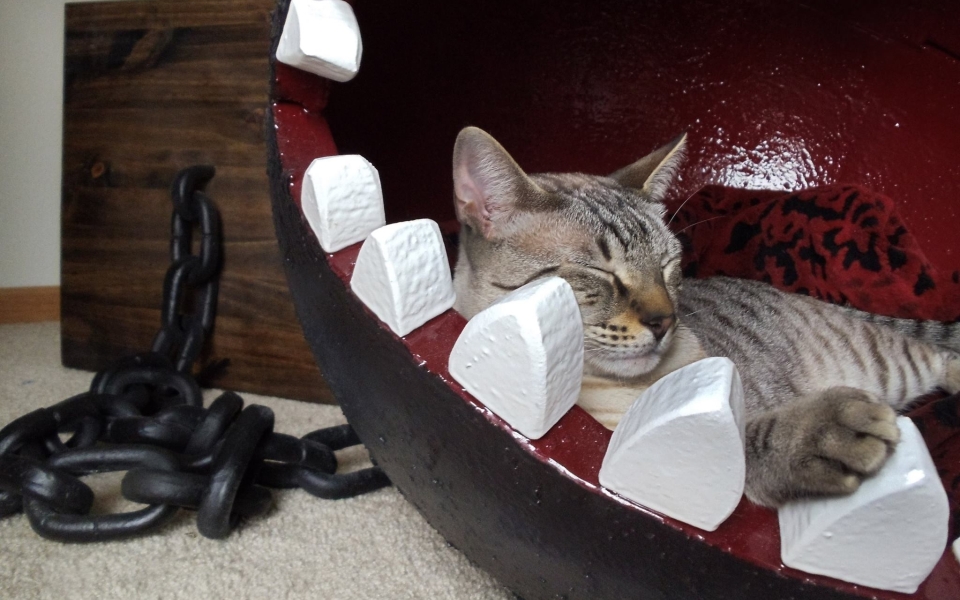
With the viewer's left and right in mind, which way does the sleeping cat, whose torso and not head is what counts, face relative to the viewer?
facing the viewer and to the left of the viewer

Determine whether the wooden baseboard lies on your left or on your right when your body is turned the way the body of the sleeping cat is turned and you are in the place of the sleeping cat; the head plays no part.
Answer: on your right

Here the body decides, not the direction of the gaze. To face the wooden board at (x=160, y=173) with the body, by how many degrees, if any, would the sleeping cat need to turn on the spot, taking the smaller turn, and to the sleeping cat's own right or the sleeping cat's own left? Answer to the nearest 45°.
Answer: approximately 45° to the sleeping cat's own right
